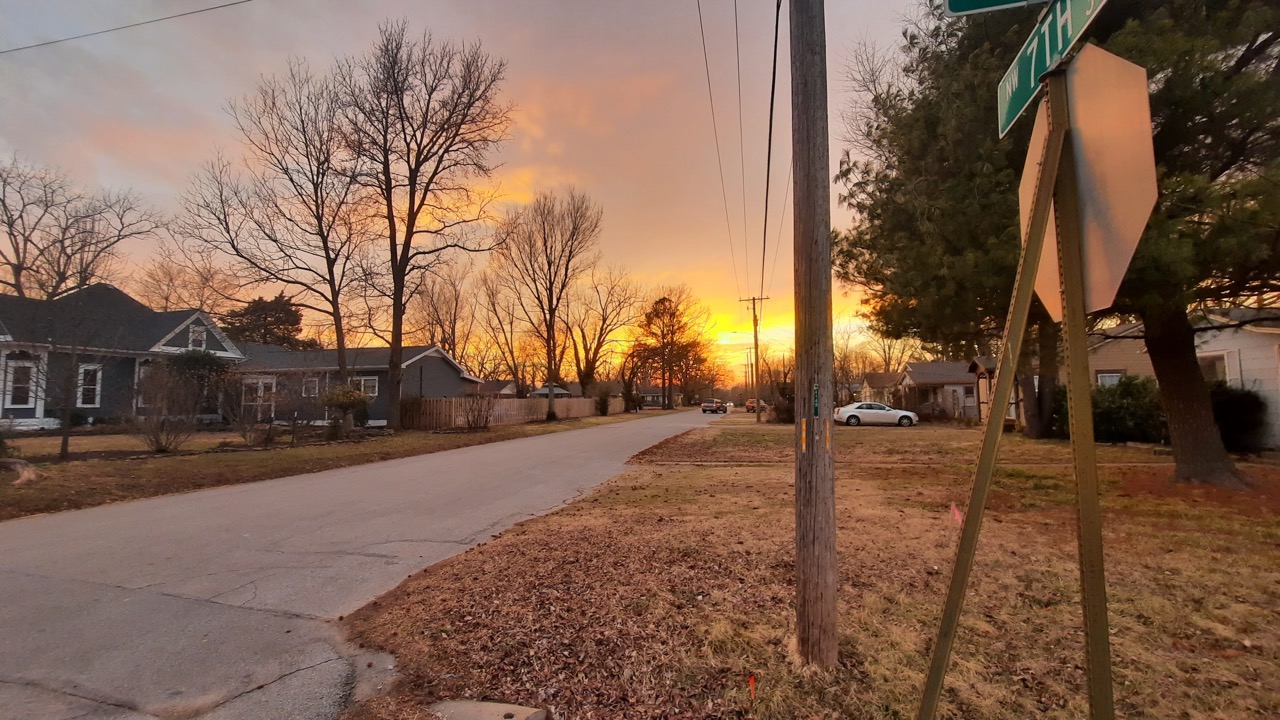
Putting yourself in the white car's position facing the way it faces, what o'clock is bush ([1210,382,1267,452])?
The bush is roughly at 2 o'clock from the white car.

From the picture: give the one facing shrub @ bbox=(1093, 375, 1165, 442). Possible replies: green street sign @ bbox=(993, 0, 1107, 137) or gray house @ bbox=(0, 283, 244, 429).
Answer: the gray house

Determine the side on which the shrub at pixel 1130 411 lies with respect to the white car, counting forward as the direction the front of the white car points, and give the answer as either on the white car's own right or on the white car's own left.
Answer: on the white car's own right

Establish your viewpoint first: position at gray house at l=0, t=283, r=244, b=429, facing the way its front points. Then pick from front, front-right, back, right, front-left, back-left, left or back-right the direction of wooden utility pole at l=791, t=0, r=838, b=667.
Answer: front-right

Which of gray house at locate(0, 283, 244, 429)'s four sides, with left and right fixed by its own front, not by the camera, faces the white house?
front

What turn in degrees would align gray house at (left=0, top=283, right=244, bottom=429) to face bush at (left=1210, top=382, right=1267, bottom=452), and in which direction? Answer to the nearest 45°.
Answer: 0° — it already faces it

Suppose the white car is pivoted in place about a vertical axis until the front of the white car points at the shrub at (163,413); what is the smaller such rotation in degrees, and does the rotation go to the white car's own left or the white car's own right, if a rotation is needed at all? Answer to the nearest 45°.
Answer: approximately 135° to the white car's own right

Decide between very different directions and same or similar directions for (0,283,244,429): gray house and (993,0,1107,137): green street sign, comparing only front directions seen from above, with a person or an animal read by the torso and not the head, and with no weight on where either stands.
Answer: very different directions

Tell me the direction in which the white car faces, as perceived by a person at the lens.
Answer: facing to the right of the viewer

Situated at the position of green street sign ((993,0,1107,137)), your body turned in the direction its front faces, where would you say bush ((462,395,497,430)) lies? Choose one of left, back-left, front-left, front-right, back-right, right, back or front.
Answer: right

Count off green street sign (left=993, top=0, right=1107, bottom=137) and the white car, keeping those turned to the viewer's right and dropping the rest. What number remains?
1

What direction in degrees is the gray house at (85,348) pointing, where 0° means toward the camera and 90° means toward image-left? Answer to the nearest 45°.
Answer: approximately 315°

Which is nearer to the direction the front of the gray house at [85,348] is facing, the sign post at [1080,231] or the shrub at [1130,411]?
the shrub

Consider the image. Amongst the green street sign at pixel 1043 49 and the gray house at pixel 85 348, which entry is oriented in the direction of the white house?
the gray house

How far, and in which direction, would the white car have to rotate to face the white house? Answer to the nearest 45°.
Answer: approximately 45° to its right

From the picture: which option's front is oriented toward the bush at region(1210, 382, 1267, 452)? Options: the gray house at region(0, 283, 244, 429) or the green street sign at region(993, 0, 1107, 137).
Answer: the gray house
